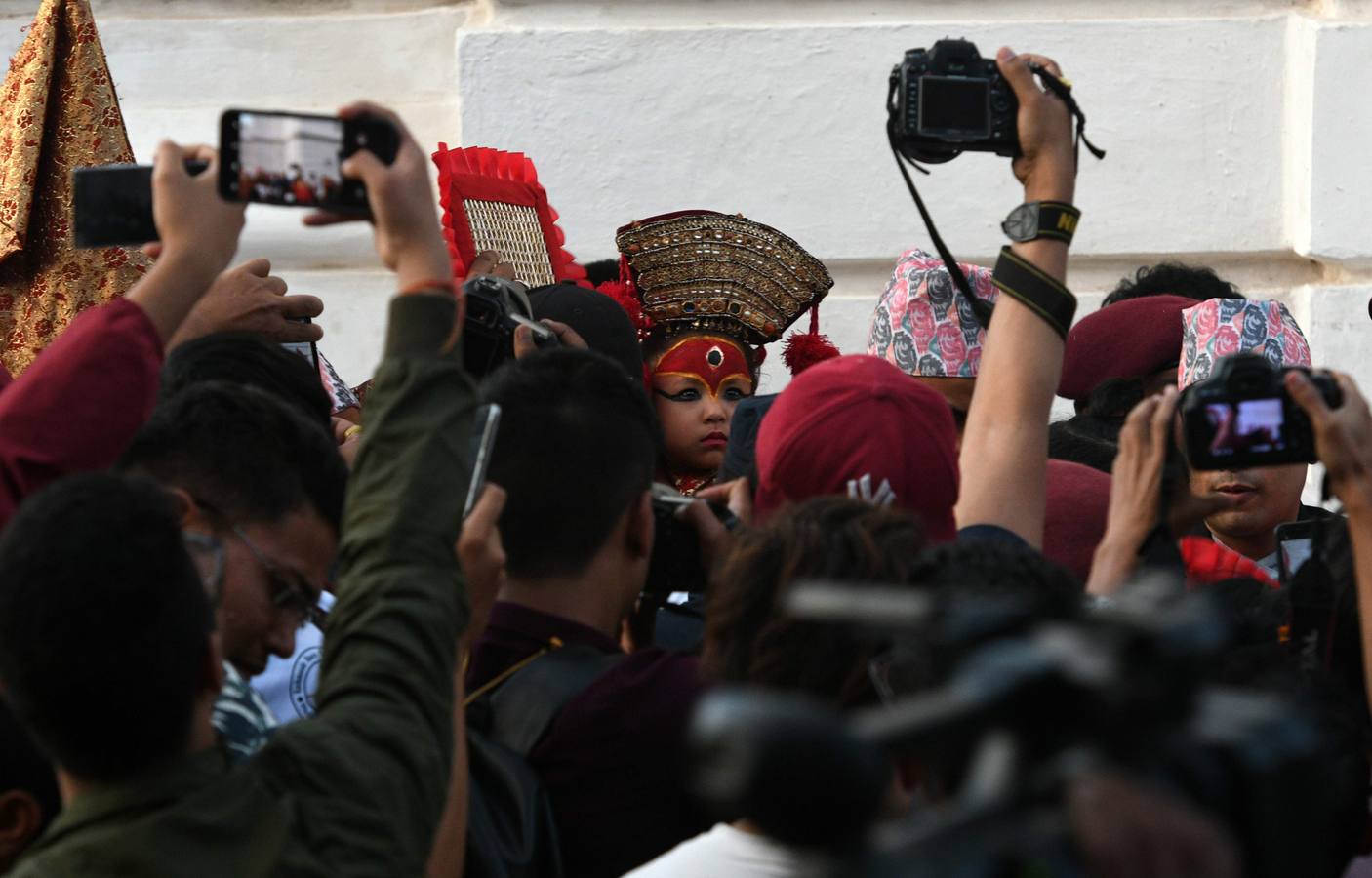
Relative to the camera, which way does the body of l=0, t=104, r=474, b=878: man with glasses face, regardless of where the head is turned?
away from the camera

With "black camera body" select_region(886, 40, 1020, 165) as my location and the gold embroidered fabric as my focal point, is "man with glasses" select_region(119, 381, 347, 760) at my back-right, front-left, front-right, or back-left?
front-left

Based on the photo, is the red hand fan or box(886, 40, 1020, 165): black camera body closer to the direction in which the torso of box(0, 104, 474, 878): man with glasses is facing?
the red hand fan

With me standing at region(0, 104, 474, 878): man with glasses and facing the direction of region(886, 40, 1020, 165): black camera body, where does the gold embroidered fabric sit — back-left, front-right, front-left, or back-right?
front-left

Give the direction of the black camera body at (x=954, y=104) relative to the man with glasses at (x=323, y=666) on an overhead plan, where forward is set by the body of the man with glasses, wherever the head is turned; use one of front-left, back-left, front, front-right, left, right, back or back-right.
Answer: front-left

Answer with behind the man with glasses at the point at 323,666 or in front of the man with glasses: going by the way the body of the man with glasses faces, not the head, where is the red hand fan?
in front

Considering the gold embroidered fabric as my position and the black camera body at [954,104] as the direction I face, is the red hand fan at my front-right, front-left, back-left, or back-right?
front-left
